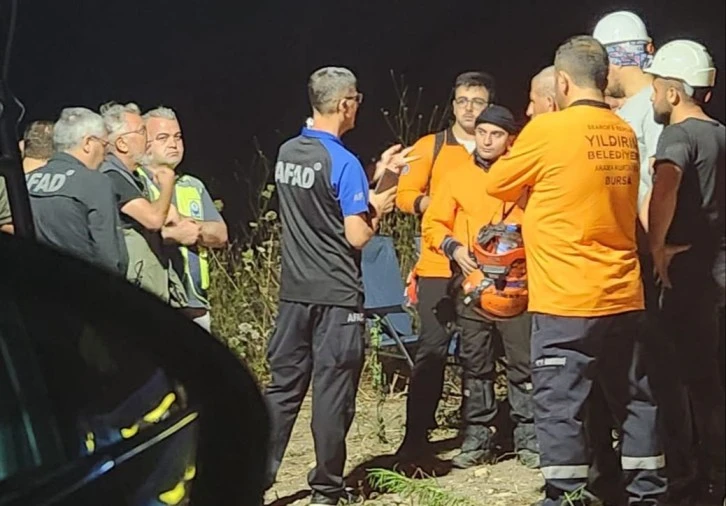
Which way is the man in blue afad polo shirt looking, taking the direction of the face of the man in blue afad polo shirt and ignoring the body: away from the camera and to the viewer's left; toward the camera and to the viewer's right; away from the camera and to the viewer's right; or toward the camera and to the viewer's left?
away from the camera and to the viewer's right

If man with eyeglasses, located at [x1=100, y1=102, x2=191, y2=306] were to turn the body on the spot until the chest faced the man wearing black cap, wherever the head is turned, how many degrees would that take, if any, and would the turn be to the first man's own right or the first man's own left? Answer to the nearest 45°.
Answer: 0° — they already face them

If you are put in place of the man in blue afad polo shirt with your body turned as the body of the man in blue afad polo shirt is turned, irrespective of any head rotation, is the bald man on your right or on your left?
on your right

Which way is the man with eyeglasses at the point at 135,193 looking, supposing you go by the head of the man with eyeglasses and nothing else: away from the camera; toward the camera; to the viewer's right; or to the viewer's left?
to the viewer's right

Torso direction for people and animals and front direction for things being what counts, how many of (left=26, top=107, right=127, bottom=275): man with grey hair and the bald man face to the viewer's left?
1

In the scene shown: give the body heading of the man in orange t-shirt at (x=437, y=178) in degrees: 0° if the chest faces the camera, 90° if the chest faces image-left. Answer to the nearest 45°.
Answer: approximately 0°

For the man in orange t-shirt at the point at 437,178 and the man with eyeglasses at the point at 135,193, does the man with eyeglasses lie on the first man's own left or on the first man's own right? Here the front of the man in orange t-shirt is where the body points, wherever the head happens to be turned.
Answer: on the first man's own right

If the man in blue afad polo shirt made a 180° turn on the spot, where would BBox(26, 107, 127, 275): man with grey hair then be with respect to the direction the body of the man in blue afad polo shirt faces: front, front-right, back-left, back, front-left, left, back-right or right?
front-right

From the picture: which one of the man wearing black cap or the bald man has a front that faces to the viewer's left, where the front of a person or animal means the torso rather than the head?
the bald man

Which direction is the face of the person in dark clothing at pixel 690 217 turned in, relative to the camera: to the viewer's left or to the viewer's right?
to the viewer's left

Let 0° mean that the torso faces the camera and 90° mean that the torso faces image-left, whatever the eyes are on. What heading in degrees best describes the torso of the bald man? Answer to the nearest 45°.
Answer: approximately 90°

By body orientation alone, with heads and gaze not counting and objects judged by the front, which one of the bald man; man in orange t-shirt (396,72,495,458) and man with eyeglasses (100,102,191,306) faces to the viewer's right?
the man with eyeglasses
